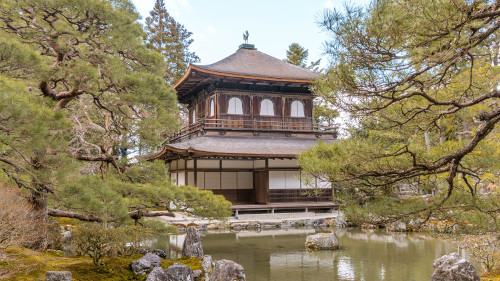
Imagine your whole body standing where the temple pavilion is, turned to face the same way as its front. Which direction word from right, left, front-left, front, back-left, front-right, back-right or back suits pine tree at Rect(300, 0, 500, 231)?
front

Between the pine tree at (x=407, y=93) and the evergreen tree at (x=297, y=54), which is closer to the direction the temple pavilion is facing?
the pine tree

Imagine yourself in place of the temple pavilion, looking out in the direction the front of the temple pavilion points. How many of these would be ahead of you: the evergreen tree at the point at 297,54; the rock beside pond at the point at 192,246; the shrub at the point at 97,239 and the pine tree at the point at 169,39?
2

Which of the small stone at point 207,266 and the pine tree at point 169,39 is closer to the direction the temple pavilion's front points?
the small stone

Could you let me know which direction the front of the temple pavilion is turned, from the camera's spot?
facing the viewer

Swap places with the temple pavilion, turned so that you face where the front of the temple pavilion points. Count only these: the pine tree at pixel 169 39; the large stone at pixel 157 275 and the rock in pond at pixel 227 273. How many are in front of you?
2

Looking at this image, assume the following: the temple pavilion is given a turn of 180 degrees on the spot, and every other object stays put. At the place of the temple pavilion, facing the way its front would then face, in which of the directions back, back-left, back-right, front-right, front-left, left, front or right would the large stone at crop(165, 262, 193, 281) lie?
back

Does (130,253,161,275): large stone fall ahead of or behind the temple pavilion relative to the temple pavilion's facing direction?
ahead

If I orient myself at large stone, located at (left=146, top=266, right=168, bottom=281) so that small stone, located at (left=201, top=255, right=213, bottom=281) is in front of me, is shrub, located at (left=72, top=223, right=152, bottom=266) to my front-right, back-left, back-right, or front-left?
back-left

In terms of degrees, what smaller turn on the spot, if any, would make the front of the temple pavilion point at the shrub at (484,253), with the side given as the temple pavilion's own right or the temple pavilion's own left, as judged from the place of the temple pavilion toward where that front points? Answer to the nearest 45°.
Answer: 0° — it already faces it

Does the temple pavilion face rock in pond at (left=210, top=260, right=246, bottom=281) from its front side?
yes

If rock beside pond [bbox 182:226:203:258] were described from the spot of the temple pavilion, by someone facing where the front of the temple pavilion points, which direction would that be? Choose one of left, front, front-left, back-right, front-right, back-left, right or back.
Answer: front

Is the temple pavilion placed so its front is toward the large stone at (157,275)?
yes

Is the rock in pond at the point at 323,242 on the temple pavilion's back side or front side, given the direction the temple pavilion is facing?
on the front side

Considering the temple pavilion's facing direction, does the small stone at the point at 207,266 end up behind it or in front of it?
in front
